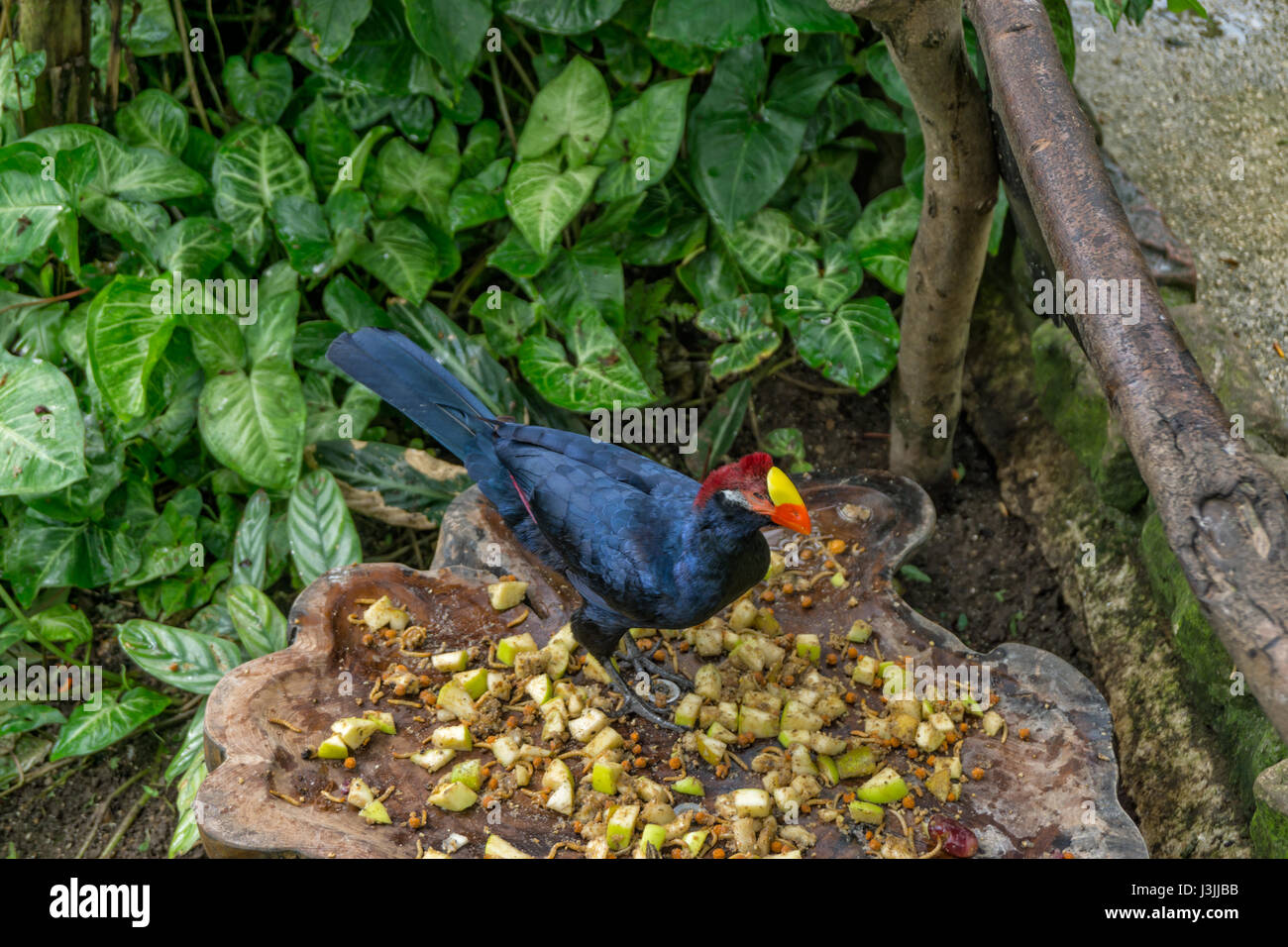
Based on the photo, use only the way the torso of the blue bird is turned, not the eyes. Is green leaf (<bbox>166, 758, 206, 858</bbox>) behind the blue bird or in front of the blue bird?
behind

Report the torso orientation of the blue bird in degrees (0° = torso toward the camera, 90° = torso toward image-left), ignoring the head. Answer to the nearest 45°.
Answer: approximately 315°
